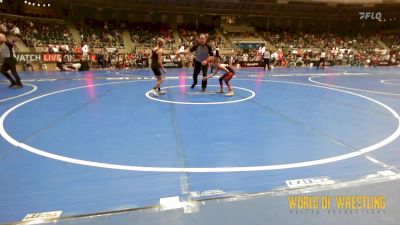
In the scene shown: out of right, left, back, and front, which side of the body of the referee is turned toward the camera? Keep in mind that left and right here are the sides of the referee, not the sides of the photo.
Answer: front
